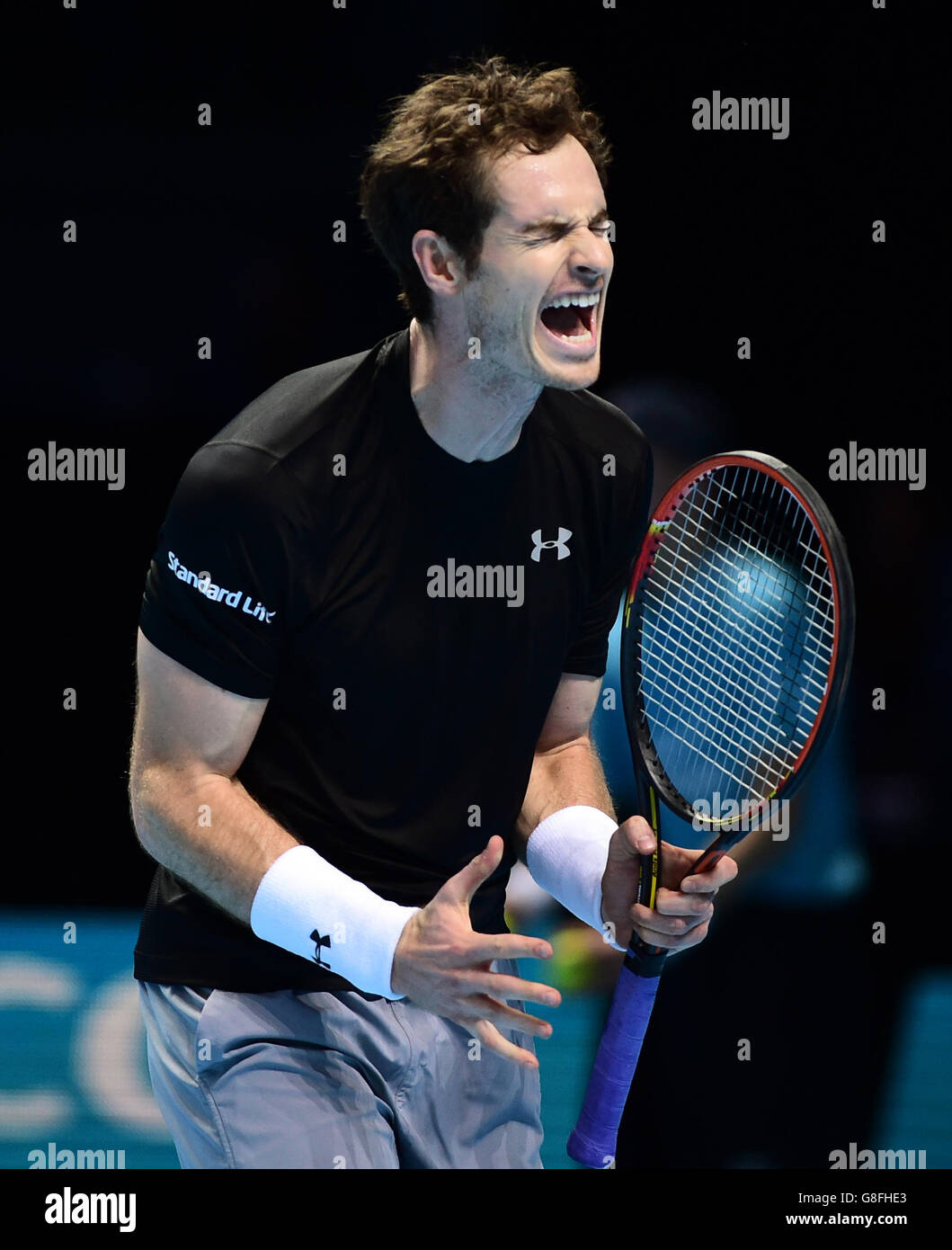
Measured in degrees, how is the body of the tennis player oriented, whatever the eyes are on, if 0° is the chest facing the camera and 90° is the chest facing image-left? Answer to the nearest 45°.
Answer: approximately 315°

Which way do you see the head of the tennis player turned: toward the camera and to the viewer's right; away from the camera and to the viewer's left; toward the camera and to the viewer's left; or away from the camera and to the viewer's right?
toward the camera and to the viewer's right
